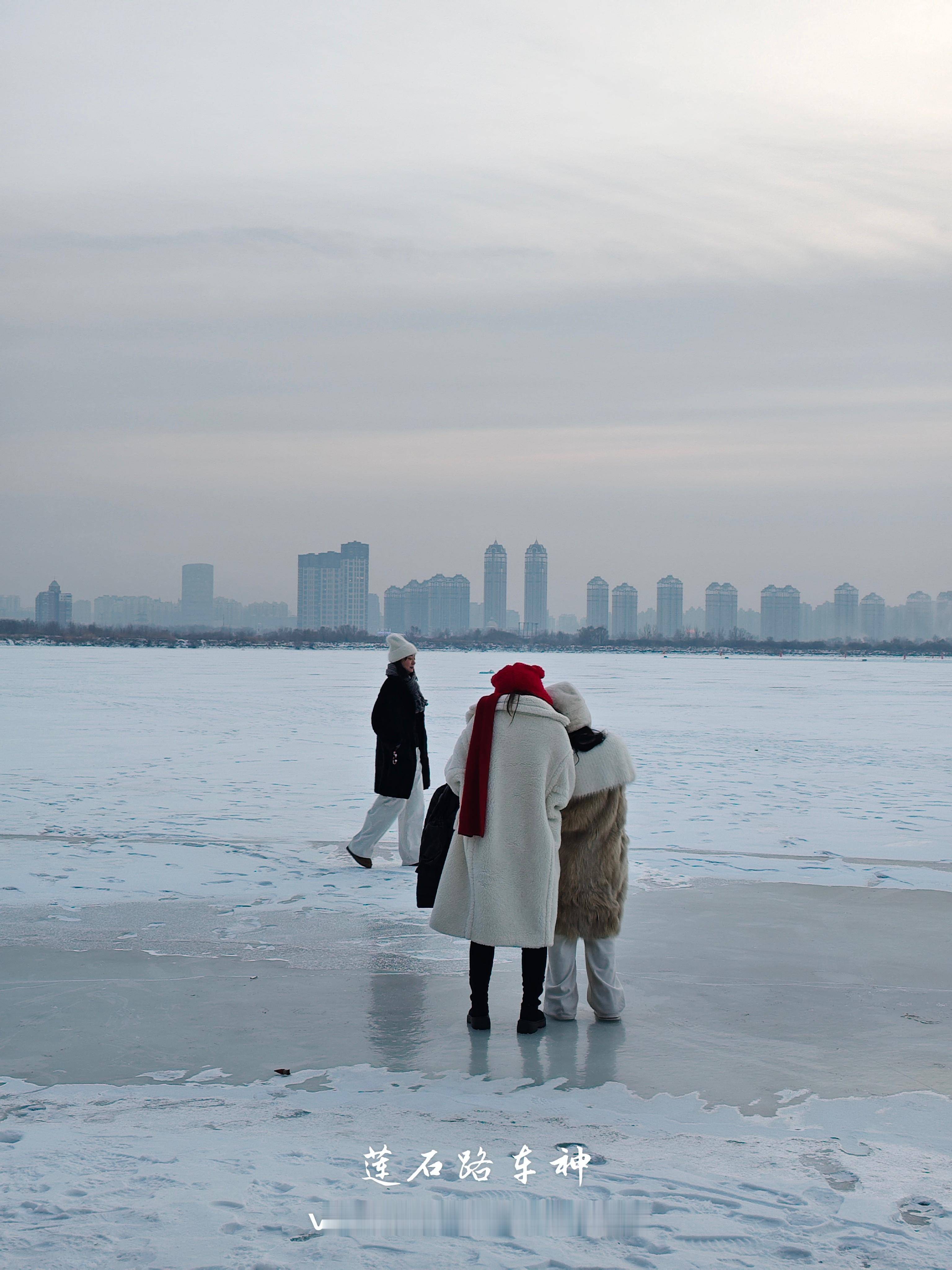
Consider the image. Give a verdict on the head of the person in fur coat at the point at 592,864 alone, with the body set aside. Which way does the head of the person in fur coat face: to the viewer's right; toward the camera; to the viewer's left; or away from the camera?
away from the camera

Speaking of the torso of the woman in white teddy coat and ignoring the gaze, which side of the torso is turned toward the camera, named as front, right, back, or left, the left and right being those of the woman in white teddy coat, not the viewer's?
back
